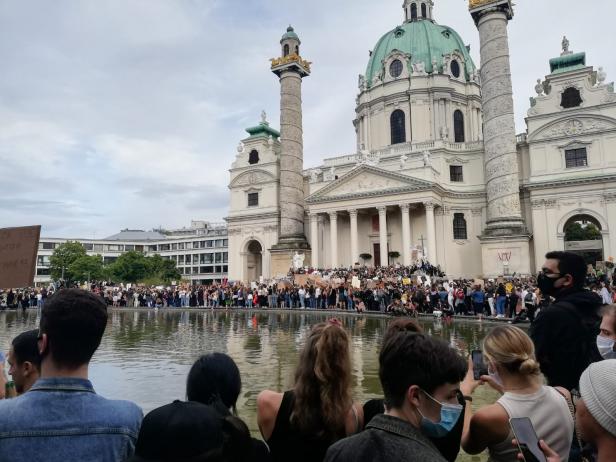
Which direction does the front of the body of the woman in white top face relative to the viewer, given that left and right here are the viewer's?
facing away from the viewer and to the left of the viewer

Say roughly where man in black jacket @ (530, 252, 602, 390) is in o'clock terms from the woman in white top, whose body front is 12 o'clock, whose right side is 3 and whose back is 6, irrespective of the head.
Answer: The man in black jacket is roughly at 2 o'clock from the woman in white top.

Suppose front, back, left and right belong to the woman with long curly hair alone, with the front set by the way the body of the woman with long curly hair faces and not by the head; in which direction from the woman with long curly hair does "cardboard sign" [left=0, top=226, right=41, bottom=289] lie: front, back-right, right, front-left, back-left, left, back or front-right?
front-left

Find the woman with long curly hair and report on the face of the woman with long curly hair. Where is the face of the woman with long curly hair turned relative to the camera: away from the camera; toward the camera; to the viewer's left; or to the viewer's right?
away from the camera

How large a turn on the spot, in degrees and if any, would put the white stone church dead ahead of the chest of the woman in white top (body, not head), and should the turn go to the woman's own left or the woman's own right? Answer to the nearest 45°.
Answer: approximately 45° to the woman's own right

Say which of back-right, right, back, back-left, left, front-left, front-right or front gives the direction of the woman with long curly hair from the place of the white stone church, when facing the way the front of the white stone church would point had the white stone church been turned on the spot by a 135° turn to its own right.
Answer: back

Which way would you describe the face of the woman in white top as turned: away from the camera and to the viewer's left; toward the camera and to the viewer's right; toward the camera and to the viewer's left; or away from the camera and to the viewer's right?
away from the camera and to the viewer's left

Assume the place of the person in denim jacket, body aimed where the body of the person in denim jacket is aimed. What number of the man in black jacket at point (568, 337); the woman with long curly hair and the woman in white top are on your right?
3

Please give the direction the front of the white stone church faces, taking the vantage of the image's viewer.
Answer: facing the viewer and to the left of the viewer

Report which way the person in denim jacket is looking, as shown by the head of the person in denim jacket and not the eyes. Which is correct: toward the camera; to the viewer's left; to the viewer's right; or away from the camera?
away from the camera

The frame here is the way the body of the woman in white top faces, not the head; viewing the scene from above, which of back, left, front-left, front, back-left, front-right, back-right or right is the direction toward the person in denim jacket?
left

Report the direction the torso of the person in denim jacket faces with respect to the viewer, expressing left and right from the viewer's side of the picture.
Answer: facing away from the viewer

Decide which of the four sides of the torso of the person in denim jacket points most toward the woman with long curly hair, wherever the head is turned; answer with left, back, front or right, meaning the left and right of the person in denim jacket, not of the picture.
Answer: right

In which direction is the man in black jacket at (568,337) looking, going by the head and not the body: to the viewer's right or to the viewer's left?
to the viewer's left

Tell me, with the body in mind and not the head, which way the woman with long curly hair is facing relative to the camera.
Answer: away from the camera

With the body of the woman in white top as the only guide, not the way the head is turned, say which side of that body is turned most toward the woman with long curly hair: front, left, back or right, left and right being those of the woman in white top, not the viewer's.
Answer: left
